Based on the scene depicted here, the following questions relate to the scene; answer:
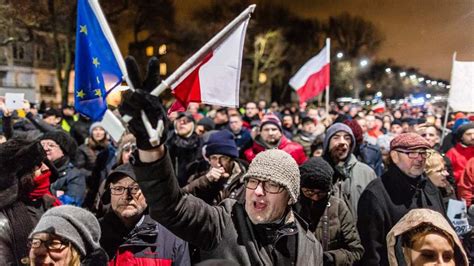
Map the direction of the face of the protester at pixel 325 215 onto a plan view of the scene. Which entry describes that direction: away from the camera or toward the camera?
toward the camera

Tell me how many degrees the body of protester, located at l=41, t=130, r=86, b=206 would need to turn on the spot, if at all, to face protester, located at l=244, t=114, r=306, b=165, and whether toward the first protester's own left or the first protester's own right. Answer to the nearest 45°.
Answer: approximately 135° to the first protester's own left

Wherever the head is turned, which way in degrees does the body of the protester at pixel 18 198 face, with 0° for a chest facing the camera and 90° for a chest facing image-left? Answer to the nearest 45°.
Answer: approximately 270°

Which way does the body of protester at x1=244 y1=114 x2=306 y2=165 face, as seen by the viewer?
toward the camera

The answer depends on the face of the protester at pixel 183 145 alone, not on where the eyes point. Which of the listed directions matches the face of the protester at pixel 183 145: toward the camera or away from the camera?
toward the camera

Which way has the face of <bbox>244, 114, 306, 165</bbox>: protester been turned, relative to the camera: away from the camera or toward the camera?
toward the camera

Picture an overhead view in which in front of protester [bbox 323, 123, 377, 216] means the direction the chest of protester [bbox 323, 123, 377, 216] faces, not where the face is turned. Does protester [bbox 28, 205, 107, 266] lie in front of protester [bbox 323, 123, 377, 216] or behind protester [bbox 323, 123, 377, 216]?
in front

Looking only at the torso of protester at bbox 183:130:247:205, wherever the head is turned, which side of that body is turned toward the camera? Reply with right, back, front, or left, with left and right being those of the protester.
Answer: front

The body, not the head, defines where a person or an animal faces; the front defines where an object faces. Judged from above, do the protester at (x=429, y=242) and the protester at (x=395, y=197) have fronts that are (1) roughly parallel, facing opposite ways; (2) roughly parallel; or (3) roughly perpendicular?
roughly parallel

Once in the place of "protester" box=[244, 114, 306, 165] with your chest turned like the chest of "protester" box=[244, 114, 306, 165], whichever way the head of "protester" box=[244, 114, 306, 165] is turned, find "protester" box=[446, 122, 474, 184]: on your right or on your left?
on your left

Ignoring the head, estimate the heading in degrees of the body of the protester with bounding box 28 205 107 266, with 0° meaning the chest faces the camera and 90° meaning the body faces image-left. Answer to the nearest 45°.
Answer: approximately 45°

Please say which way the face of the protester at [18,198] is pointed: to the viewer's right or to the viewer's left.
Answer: to the viewer's right

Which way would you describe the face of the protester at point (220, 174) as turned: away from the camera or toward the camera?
toward the camera

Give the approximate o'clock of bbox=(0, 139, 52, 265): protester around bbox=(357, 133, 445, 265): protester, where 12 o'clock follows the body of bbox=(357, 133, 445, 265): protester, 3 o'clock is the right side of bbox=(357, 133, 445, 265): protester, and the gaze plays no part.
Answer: bbox=(0, 139, 52, 265): protester is roughly at 3 o'clock from bbox=(357, 133, 445, 265): protester.

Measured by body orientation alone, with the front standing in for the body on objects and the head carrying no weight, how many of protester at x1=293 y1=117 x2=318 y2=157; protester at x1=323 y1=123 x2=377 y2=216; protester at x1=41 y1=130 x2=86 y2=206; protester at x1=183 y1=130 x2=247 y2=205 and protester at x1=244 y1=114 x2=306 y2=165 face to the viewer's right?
0

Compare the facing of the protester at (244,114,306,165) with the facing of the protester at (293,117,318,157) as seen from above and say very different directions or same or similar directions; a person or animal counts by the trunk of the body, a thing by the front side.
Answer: same or similar directions
